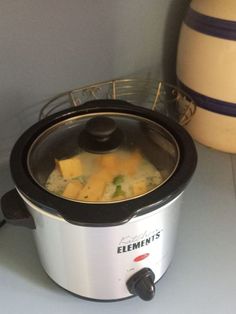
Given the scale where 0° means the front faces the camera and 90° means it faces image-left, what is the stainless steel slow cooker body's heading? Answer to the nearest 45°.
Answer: approximately 315°

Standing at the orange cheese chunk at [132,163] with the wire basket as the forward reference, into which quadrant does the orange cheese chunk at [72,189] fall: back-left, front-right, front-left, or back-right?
back-left
